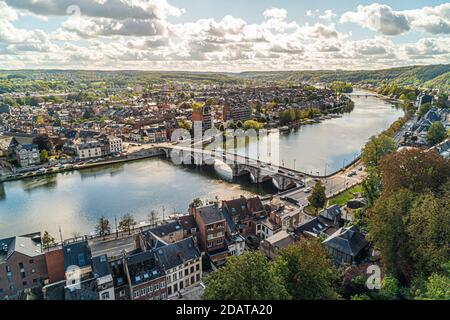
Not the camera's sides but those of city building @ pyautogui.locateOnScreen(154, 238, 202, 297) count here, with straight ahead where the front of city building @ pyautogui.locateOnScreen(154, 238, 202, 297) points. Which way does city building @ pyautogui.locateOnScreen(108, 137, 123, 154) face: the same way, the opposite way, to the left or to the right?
the same way

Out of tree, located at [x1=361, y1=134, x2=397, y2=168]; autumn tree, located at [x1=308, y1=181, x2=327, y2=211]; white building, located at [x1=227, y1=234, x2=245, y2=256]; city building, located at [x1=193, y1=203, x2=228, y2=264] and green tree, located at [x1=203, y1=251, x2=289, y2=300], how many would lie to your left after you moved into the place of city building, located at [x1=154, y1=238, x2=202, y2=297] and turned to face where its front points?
4

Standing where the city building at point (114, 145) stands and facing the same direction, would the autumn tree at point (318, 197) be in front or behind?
in front

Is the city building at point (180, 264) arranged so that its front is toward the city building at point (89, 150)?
no

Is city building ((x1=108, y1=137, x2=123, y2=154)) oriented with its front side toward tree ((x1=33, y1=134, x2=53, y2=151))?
no

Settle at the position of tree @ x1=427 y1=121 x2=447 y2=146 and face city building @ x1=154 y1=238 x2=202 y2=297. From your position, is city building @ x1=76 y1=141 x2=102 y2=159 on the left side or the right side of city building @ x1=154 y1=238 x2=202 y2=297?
right

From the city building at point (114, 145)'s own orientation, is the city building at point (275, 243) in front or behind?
in front

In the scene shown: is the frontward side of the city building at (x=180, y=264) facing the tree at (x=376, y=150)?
no

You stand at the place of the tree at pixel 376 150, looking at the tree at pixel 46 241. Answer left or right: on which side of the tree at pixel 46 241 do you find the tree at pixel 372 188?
left

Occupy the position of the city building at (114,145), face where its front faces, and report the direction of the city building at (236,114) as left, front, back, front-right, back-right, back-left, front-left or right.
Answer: left

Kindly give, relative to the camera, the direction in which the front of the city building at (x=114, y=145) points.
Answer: facing the viewer and to the right of the viewer
